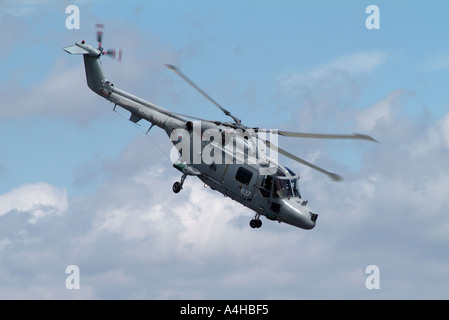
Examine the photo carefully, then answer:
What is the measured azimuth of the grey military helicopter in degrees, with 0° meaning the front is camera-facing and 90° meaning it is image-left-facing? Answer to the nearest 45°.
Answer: approximately 315°
